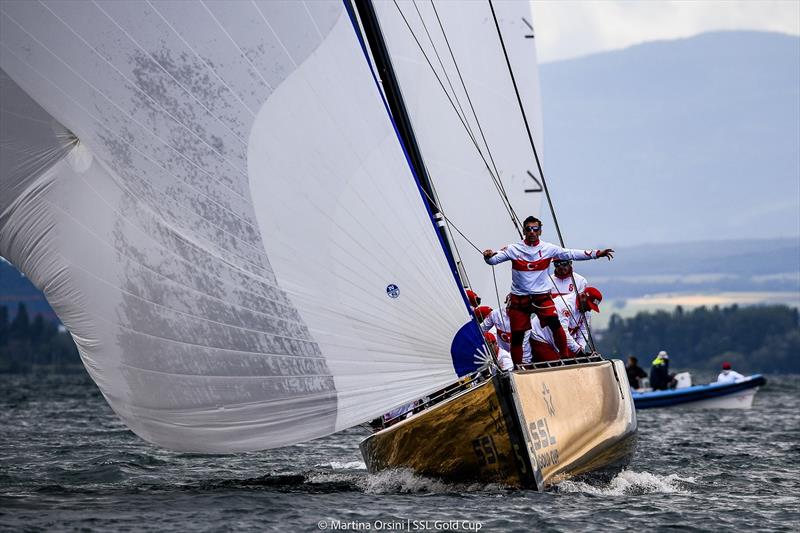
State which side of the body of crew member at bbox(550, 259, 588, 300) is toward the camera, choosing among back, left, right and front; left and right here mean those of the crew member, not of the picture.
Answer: front

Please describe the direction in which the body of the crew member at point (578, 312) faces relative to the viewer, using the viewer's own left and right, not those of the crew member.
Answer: facing the viewer and to the right of the viewer

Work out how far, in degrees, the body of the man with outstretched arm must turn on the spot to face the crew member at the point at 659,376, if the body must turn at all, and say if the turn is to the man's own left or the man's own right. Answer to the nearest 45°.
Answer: approximately 180°

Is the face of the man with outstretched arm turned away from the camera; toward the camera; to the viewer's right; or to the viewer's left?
toward the camera

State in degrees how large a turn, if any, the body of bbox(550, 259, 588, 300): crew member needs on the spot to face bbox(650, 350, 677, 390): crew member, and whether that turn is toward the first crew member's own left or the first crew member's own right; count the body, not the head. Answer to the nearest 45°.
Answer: approximately 180°

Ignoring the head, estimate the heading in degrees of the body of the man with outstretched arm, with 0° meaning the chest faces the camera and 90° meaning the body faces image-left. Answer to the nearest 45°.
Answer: approximately 0°

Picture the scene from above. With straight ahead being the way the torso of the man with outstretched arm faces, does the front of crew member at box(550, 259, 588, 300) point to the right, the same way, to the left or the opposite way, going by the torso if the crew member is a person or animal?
the same way

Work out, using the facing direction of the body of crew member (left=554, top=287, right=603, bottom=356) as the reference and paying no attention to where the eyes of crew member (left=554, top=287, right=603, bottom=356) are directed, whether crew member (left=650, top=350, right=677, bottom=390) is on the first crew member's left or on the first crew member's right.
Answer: on the first crew member's left

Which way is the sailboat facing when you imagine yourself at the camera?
facing the viewer

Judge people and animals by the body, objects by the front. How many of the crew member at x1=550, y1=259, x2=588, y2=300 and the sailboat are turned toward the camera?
2

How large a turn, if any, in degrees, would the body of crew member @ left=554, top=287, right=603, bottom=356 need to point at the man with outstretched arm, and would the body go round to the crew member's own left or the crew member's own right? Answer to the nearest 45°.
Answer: approximately 45° to the crew member's own right
